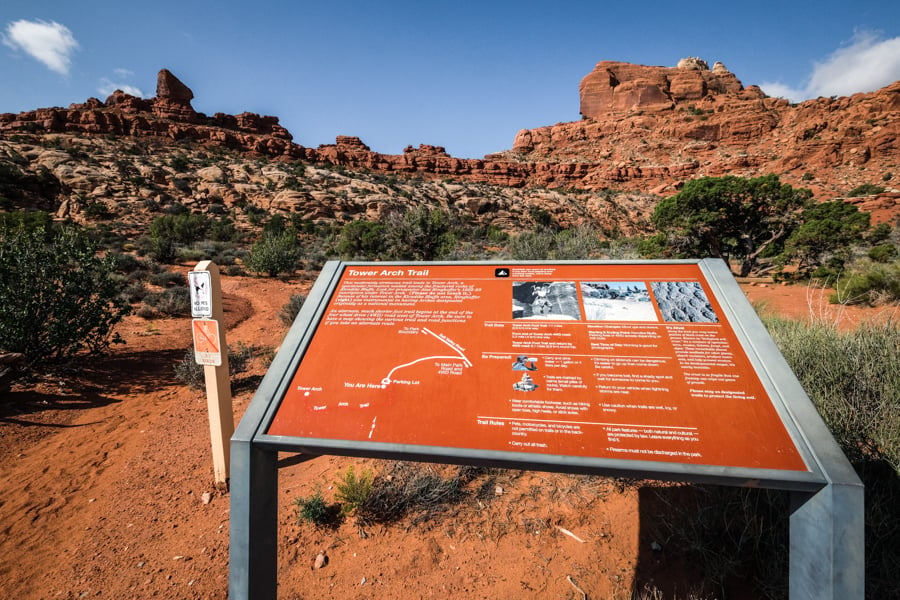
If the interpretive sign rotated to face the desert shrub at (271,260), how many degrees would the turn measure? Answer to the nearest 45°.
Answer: approximately 135° to its right

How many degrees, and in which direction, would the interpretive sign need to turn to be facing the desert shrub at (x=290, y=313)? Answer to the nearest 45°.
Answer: approximately 135° to its right

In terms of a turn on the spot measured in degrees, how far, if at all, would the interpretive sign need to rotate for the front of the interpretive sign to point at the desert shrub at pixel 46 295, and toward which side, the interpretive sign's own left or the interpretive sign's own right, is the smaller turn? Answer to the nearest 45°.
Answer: approximately 90° to the interpretive sign's own right

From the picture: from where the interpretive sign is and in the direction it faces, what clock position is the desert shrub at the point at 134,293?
The desert shrub is roughly at 4 o'clock from the interpretive sign.

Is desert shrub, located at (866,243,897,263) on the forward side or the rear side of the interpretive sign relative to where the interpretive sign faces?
on the rear side

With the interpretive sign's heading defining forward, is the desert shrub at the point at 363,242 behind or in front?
behind

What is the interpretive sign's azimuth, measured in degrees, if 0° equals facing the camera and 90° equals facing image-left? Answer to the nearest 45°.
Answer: approximately 0°

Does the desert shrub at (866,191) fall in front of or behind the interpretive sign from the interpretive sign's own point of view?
behind

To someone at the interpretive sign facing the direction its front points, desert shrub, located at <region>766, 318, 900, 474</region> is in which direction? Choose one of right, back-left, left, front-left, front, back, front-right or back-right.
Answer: back-left

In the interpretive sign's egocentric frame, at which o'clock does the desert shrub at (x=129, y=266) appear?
The desert shrub is roughly at 4 o'clock from the interpretive sign.

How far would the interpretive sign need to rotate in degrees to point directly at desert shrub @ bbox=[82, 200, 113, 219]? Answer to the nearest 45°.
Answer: approximately 135° to its right

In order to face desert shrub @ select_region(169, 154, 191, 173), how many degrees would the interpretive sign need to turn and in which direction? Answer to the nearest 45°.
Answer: approximately 135° to its right

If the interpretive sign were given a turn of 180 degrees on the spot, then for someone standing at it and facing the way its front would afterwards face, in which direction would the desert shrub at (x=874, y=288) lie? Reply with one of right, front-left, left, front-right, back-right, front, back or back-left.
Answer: front-right
